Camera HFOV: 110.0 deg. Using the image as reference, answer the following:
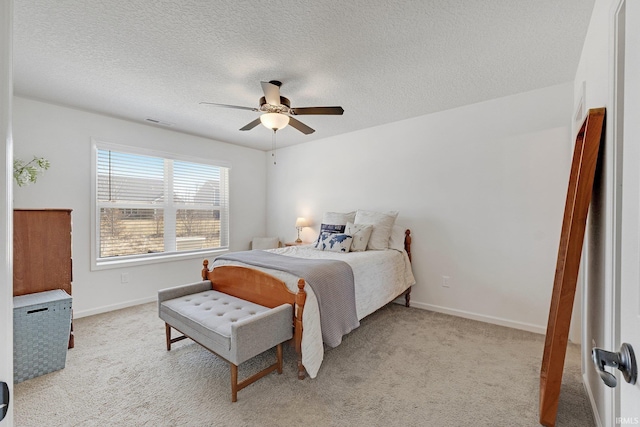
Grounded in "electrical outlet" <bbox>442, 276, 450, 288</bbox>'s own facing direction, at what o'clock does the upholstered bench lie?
The upholstered bench is roughly at 1 o'clock from the electrical outlet.

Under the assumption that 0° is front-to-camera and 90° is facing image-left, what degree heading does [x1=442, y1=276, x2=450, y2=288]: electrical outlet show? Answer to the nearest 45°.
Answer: approximately 0°

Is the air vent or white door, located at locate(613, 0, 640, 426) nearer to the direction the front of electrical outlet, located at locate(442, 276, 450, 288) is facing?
the white door

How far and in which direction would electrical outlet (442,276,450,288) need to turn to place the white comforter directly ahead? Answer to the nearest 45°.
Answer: approximately 45° to its right

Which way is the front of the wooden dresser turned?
to the viewer's right

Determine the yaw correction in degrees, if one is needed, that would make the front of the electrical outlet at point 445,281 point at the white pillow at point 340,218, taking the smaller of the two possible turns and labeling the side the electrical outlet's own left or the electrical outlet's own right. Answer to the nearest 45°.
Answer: approximately 90° to the electrical outlet's own right

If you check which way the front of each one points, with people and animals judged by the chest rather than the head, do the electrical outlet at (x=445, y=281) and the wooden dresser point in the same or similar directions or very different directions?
very different directions

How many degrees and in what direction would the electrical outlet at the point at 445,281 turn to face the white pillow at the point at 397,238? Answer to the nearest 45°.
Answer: approximately 90° to its right

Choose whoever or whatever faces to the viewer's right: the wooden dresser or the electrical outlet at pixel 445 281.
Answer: the wooden dresser

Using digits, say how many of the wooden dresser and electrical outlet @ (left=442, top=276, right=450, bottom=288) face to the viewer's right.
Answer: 1

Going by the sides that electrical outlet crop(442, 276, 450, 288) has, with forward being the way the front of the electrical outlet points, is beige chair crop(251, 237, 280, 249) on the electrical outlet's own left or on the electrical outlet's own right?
on the electrical outlet's own right
